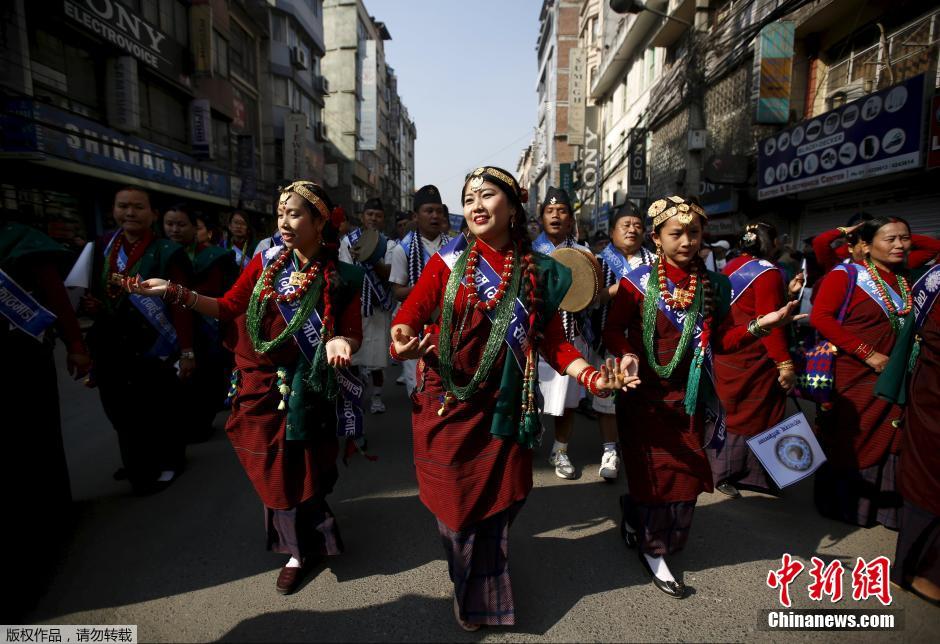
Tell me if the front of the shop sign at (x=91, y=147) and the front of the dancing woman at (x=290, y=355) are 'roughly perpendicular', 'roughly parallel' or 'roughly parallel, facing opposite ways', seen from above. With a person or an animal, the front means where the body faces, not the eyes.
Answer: roughly perpendicular

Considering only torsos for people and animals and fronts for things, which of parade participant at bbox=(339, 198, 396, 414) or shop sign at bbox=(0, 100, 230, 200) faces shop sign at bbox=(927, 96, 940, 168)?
shop sign at bbox=(0, 100, 230, 200)

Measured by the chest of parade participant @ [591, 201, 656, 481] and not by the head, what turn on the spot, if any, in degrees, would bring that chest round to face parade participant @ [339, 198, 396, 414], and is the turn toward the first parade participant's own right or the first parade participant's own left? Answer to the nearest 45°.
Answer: approximately 90° to the first parade participant's own right

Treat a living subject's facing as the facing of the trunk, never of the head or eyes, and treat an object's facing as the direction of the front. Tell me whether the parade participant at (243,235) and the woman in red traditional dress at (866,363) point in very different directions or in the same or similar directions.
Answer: same or similar directions

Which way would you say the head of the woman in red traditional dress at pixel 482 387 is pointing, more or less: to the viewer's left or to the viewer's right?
to the viewer's left

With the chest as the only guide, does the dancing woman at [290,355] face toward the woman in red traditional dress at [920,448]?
no

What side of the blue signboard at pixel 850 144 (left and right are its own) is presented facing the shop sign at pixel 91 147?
front

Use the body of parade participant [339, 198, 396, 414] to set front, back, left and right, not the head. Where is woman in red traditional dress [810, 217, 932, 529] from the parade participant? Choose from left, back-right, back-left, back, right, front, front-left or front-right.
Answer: front-left

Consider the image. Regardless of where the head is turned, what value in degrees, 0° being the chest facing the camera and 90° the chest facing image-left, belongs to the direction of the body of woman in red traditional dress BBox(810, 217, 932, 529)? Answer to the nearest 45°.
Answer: approximately 315°

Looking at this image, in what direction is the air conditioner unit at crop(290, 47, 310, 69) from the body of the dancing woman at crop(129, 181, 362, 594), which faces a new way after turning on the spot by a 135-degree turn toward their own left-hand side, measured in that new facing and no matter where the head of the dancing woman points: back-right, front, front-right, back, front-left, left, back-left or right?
left

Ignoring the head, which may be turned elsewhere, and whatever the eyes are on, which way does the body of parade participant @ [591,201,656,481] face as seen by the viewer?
toward the camera

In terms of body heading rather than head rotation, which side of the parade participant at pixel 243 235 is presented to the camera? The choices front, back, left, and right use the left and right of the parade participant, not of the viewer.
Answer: front

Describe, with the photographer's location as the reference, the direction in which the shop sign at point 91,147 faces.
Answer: facing the viewer and to the right of the viewer

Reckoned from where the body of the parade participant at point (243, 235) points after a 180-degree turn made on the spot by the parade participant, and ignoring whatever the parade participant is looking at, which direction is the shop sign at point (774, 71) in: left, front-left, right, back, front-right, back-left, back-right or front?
right

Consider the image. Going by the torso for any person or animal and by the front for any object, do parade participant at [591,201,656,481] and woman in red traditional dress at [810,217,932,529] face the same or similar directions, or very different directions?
same or similar directions

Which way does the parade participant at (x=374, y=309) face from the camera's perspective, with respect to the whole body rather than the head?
toward the camera

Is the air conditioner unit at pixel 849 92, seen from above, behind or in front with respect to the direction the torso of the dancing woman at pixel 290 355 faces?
behind

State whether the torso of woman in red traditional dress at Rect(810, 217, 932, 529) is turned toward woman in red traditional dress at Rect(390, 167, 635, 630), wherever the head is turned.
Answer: no

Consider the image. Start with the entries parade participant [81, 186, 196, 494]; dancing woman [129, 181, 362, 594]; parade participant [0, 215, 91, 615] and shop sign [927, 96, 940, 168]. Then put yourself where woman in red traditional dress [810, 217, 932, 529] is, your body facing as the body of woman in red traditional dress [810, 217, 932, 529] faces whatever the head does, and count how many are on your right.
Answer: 3

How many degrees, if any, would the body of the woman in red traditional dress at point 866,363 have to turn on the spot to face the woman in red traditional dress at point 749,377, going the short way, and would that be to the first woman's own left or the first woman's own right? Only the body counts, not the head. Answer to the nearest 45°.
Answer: approximately 135° to the first woman's own right

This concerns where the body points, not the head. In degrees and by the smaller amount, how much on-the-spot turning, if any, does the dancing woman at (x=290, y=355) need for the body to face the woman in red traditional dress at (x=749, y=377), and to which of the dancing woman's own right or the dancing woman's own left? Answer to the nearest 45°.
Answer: approximately 135° to the dancing woman's own left

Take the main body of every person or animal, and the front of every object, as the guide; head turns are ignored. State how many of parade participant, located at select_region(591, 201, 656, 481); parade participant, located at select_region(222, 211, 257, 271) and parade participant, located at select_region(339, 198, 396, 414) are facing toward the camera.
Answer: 3

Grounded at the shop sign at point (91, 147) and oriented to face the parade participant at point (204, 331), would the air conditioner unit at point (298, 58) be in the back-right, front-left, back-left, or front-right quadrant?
back-left
